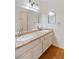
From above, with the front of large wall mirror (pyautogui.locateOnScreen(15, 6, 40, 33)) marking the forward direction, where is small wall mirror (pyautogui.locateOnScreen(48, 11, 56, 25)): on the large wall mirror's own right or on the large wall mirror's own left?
on the large wall mirror's own left

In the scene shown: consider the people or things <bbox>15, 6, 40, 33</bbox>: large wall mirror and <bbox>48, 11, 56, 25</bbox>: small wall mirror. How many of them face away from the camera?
0

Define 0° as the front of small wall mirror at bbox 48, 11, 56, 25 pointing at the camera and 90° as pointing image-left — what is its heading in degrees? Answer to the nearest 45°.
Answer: approximately 0°

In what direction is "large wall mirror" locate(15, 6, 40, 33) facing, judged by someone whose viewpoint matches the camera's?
facing the viewer and to the right of the viewer
